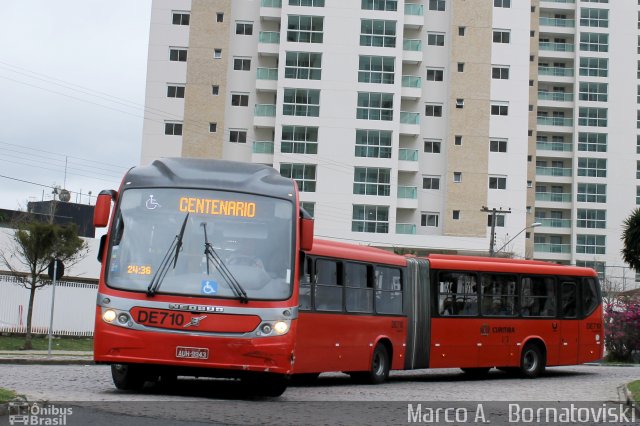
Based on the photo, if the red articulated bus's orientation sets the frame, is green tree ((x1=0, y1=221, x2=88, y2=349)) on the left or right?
on its right

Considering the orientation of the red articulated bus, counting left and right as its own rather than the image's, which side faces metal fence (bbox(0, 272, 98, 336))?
right

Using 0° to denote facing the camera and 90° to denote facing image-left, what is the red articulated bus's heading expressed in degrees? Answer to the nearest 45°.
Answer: approximately 45°
